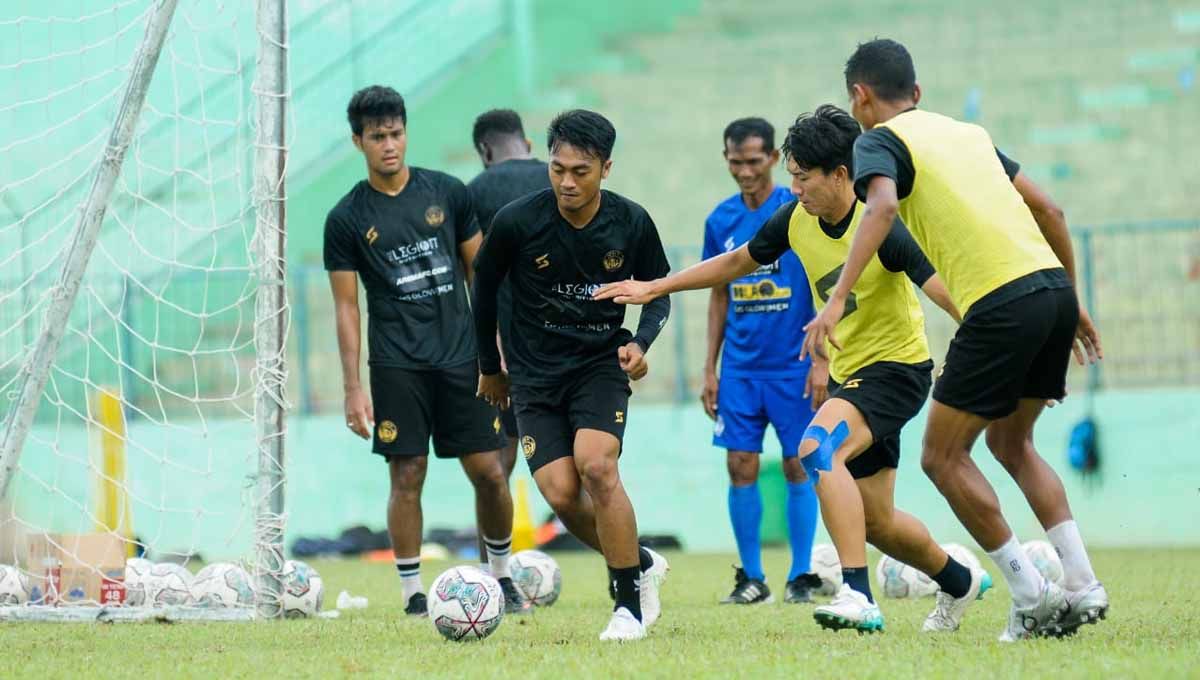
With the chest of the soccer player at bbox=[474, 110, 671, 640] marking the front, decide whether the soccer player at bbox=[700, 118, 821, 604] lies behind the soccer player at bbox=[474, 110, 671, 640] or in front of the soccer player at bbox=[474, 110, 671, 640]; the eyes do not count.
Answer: behind

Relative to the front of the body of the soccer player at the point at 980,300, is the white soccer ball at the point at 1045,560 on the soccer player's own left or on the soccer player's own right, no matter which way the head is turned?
on the soccer player's own right

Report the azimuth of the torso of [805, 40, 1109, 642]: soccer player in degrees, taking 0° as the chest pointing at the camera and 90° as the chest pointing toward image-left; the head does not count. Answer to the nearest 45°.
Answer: approximately 135°

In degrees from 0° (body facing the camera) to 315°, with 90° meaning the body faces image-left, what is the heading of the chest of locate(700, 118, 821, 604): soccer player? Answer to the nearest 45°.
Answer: approximately 0°

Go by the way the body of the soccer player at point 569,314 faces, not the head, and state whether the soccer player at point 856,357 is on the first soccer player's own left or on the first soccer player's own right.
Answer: on the first soccer player's own left

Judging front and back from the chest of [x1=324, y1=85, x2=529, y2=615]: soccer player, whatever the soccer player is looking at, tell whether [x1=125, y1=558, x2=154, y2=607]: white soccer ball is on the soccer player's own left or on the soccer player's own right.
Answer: on the soccer player's own right

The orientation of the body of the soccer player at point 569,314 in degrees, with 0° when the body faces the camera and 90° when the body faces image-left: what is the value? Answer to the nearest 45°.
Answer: approximately 0°
